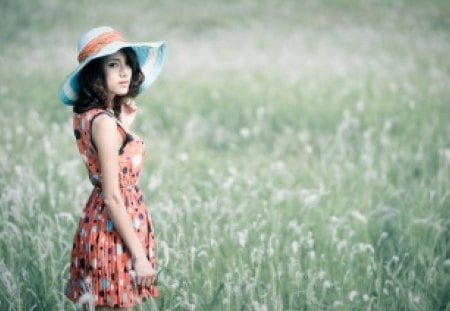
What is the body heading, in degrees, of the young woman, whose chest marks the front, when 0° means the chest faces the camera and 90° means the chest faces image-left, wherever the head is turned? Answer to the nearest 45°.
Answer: approximately 270°
